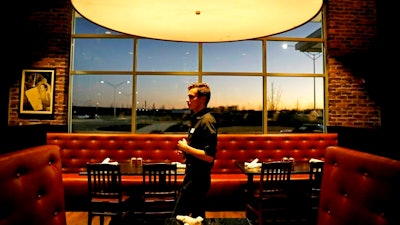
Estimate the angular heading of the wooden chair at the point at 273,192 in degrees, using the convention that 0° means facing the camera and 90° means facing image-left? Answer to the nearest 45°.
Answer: approximately 135°

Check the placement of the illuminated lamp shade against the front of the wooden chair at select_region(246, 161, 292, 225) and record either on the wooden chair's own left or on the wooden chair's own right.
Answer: on the wooden chair's own left

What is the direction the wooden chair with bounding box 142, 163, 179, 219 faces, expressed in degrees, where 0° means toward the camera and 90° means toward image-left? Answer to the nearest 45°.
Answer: approximately 180°

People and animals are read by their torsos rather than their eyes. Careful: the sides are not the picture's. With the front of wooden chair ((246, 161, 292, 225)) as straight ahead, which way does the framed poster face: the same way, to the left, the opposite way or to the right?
the opposite way

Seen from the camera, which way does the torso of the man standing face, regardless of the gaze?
to the viewer's left

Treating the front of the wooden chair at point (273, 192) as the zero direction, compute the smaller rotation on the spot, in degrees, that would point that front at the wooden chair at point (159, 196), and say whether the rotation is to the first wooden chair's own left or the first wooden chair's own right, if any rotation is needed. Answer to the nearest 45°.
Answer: approximately 45° to the first wooden chair's own left

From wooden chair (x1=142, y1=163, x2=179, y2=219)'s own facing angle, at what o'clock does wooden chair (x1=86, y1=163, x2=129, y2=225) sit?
wooden chair (x1=86, y1=163, x2=129, y2=225) is roughly at 9 o'clock from wooden chair (x1=142, y1=163, x2=179, y2=219).

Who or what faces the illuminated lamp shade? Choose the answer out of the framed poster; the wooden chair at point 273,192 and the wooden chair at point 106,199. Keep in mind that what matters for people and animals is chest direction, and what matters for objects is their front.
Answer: the framed poster

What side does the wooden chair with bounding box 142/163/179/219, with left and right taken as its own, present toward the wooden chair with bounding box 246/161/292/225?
right

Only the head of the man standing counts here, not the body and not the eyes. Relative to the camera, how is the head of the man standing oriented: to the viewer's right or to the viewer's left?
to the viewer's left

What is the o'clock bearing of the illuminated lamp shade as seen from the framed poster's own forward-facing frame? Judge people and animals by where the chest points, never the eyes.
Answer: The illuminated lamp shade is roughly at 12 o'clock from the framed poster.

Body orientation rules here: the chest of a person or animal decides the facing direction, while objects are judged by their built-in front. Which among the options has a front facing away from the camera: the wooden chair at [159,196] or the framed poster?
the wooden chair

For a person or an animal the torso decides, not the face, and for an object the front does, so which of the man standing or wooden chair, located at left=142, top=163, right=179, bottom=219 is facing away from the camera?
the wooden chair
